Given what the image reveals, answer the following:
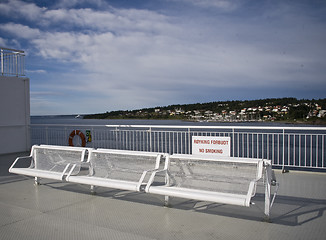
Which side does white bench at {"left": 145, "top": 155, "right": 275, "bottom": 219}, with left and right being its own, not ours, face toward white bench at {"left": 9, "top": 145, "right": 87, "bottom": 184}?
right

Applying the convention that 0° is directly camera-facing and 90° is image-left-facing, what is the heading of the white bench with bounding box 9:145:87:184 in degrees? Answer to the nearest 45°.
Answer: approximately 45°

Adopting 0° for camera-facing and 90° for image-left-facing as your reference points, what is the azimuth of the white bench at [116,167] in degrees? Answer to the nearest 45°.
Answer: approximately 45°

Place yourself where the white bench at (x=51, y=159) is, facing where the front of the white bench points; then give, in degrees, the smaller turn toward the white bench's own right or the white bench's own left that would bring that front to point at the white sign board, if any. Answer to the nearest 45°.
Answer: approximately 90° to the white bench's own left
